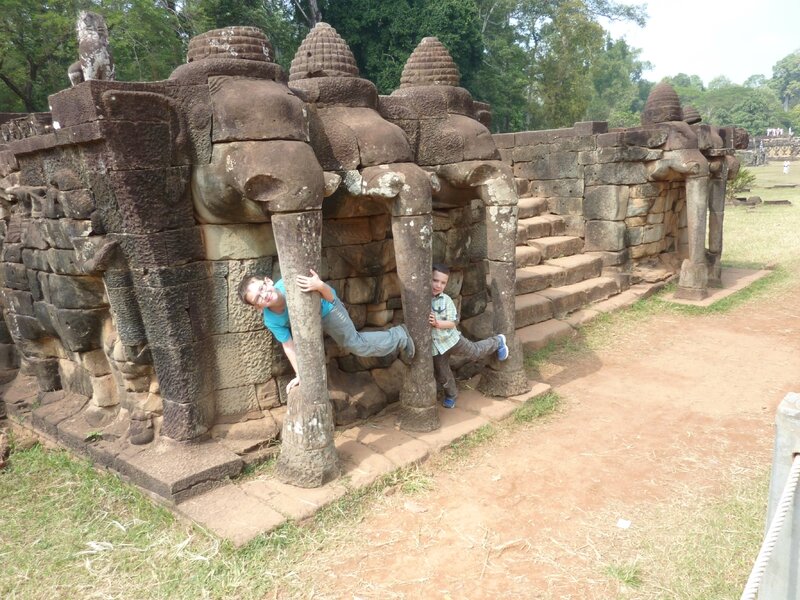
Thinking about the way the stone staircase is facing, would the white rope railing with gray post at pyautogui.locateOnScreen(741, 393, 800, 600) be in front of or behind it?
in front

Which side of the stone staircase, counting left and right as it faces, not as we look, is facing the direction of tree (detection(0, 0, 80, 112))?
back

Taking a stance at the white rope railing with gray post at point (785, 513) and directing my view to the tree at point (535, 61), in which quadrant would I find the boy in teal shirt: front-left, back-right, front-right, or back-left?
front-left

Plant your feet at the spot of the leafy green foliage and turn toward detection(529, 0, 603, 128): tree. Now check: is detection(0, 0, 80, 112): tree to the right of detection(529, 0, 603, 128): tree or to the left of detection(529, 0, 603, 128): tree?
left

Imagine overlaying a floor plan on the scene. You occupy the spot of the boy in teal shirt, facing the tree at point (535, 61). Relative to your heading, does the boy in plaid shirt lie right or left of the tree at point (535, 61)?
right

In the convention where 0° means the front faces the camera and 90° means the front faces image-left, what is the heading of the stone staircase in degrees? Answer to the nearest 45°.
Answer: approximately 315°

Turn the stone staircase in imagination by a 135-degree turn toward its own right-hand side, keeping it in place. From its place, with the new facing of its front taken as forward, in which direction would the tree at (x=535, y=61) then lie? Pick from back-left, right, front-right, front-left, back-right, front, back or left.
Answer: right

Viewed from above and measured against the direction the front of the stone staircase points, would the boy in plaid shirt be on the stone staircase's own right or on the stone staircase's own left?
on the stone staircase's own right

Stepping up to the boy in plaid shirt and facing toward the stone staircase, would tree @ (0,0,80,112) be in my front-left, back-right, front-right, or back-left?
front-left
